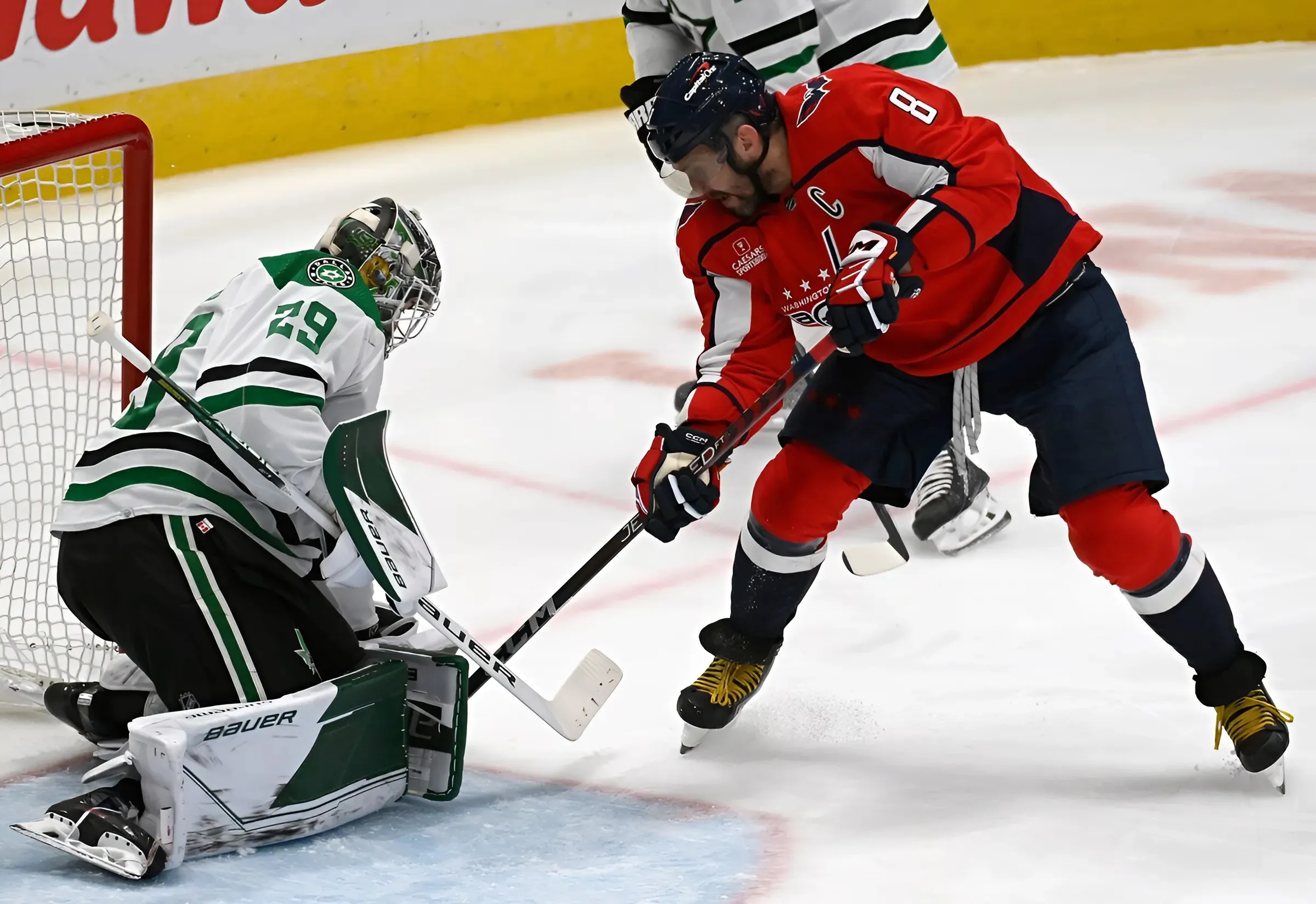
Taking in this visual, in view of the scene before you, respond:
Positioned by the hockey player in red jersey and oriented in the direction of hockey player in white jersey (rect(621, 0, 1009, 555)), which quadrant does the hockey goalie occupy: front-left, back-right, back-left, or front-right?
back-left

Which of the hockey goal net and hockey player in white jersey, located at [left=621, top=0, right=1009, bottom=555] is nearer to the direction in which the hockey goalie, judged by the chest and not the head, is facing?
the hockey player in white jersey

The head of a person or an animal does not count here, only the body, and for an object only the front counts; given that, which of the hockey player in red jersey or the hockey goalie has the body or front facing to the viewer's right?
the hockey goalie

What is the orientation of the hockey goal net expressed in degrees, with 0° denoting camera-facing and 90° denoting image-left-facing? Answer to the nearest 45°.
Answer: approximately 315°

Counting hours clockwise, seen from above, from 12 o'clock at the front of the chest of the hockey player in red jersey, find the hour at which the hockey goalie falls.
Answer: The hockey goalie is roughly at 1 o'clock from the hockey player in red jersey.

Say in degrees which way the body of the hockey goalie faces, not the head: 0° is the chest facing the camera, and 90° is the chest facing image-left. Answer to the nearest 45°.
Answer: approximately 270°

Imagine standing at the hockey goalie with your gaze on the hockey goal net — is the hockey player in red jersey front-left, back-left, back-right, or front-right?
back-right

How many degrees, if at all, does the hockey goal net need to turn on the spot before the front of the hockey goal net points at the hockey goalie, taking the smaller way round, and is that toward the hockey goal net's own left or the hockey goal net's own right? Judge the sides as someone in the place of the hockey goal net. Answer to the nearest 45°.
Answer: approximately 45° to the hockey goal net's own right
